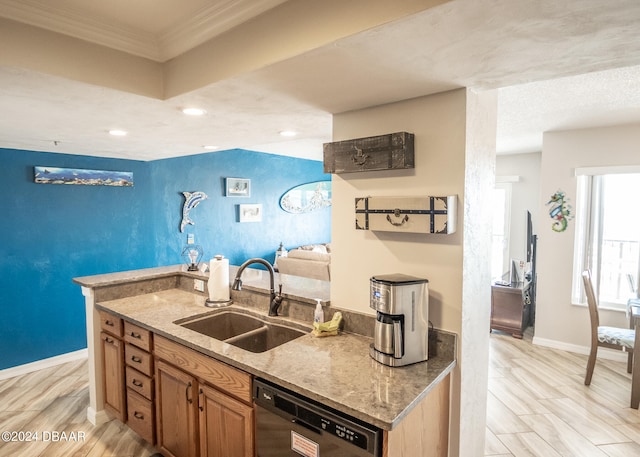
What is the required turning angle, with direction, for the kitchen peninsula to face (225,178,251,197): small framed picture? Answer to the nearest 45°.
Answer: approximately 135° to its right

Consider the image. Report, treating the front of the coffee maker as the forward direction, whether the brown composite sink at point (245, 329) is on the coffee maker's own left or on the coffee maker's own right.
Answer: on the coffee maker's own right

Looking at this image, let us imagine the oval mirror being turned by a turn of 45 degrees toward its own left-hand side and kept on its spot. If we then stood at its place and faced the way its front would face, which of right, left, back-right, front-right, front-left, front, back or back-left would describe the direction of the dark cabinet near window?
front-left

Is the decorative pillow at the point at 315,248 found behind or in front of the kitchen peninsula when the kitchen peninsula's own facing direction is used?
behind

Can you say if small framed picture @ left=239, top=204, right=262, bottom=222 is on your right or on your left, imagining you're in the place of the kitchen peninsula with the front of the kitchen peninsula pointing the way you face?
on your right

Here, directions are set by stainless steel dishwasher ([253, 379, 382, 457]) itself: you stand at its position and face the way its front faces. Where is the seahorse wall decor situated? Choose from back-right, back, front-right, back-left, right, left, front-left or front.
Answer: back

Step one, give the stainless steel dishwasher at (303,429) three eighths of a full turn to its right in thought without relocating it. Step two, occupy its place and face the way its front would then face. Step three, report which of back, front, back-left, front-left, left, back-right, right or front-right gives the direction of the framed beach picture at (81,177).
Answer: front-left

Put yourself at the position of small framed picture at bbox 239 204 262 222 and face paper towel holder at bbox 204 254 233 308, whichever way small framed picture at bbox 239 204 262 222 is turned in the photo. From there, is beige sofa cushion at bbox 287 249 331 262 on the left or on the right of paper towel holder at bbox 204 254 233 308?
left

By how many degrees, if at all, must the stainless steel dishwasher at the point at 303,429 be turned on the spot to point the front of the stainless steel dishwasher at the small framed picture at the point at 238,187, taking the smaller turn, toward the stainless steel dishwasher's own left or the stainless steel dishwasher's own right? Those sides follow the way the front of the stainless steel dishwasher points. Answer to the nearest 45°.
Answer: approximately 135° to the stainless steel dishwasher's own right

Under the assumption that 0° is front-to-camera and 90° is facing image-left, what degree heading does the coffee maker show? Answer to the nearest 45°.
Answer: approximately 45°

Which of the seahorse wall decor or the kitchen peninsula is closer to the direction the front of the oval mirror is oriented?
the kitchen peninsula
